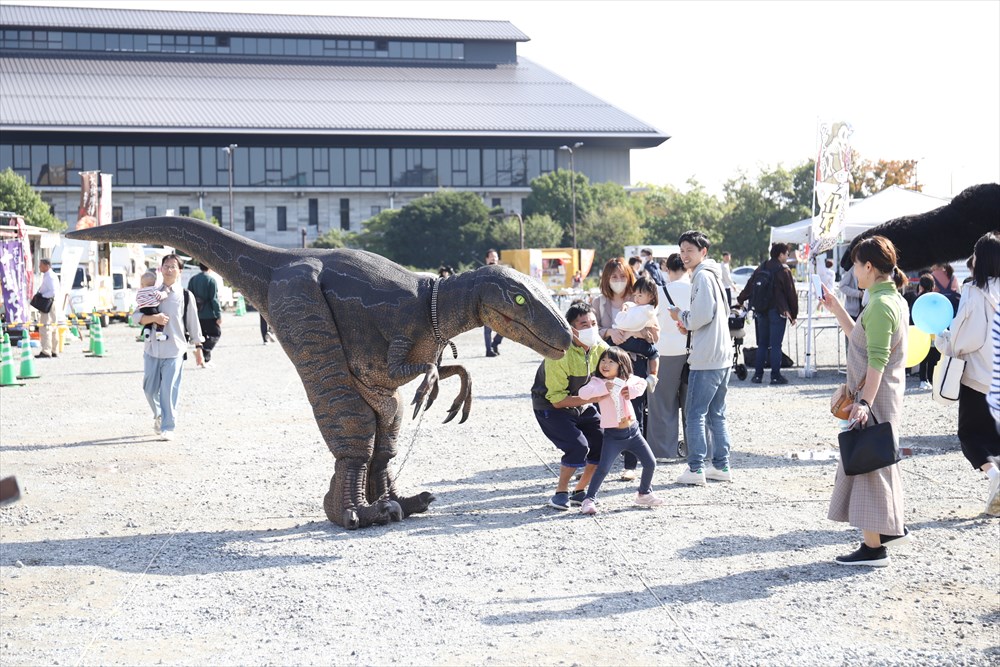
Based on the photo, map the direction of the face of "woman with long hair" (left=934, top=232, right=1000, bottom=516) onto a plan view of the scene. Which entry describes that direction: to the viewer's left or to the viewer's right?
to the viewer's left

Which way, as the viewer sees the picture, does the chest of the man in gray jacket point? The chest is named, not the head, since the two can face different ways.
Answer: to the viewer's left

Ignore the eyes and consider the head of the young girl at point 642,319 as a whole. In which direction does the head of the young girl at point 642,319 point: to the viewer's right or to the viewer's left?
to the viewer's left

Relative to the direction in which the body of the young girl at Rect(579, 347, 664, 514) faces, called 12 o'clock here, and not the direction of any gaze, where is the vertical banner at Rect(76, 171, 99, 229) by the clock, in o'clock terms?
The vertical banner is roughly at 5 o'clock from the young girl.

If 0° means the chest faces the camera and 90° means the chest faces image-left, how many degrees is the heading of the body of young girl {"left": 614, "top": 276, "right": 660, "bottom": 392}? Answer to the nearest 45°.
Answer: approximately 45°

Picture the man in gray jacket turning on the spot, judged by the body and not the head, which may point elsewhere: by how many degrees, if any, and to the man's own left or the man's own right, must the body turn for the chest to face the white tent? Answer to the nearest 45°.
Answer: approximately 90° to the man's own right

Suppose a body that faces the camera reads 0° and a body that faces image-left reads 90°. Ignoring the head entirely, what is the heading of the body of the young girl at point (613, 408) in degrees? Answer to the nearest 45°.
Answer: approximately 0°

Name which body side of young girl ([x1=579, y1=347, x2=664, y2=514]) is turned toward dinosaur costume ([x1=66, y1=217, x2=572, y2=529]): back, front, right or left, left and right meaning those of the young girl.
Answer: right

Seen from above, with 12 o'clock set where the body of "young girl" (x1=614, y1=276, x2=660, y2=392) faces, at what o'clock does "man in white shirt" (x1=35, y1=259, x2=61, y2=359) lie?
The man in white shirt is roughly at 3 o'clock from the young girl.
